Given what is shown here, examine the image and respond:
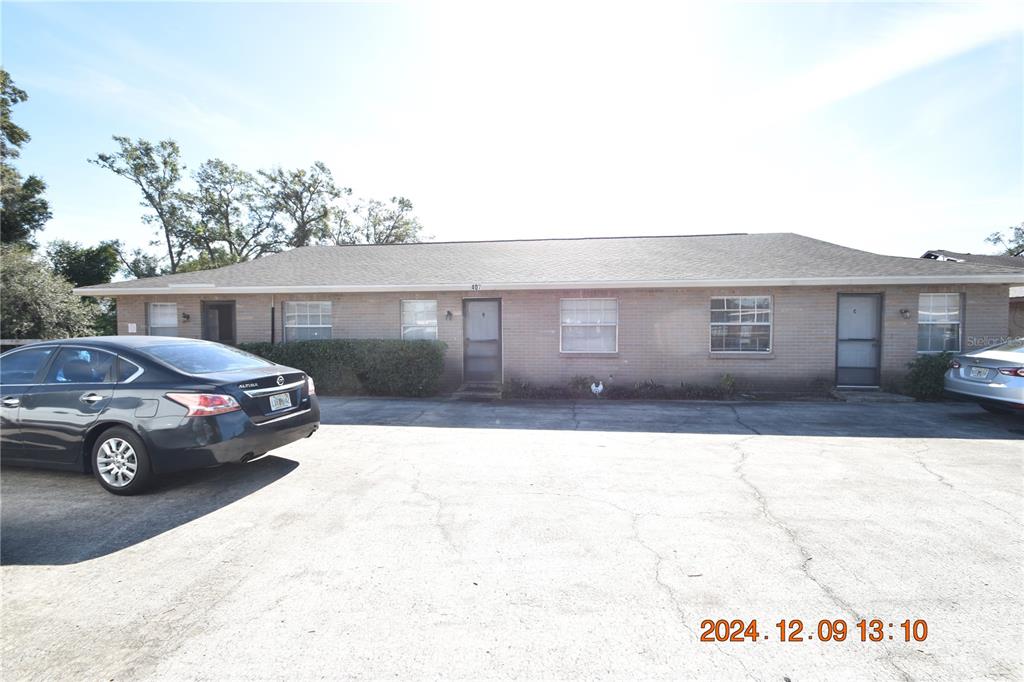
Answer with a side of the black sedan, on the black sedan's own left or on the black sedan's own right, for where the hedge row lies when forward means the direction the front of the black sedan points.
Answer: on the black sedan's own right

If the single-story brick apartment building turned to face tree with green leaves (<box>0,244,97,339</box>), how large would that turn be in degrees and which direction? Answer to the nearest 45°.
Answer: approximately 90° to its right

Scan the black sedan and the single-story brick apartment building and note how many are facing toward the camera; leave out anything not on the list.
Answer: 1

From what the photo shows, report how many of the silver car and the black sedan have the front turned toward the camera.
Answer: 0

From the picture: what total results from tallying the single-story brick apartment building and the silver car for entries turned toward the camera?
1

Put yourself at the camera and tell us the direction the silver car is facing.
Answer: facing away from the viewer and to the right of the viewer

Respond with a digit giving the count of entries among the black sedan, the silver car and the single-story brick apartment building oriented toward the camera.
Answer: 1

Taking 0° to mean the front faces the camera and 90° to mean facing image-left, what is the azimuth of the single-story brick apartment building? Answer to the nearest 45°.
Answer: approximately 0°

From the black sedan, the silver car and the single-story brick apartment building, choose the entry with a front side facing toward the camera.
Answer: the single-story brick apartment building

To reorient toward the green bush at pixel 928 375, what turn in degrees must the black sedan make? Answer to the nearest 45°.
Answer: approximately 135° to its right

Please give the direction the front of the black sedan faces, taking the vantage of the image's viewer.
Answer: facing away from the viewer and to the left of the viewer

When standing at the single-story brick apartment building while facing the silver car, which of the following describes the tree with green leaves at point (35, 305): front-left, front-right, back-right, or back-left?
back-right
